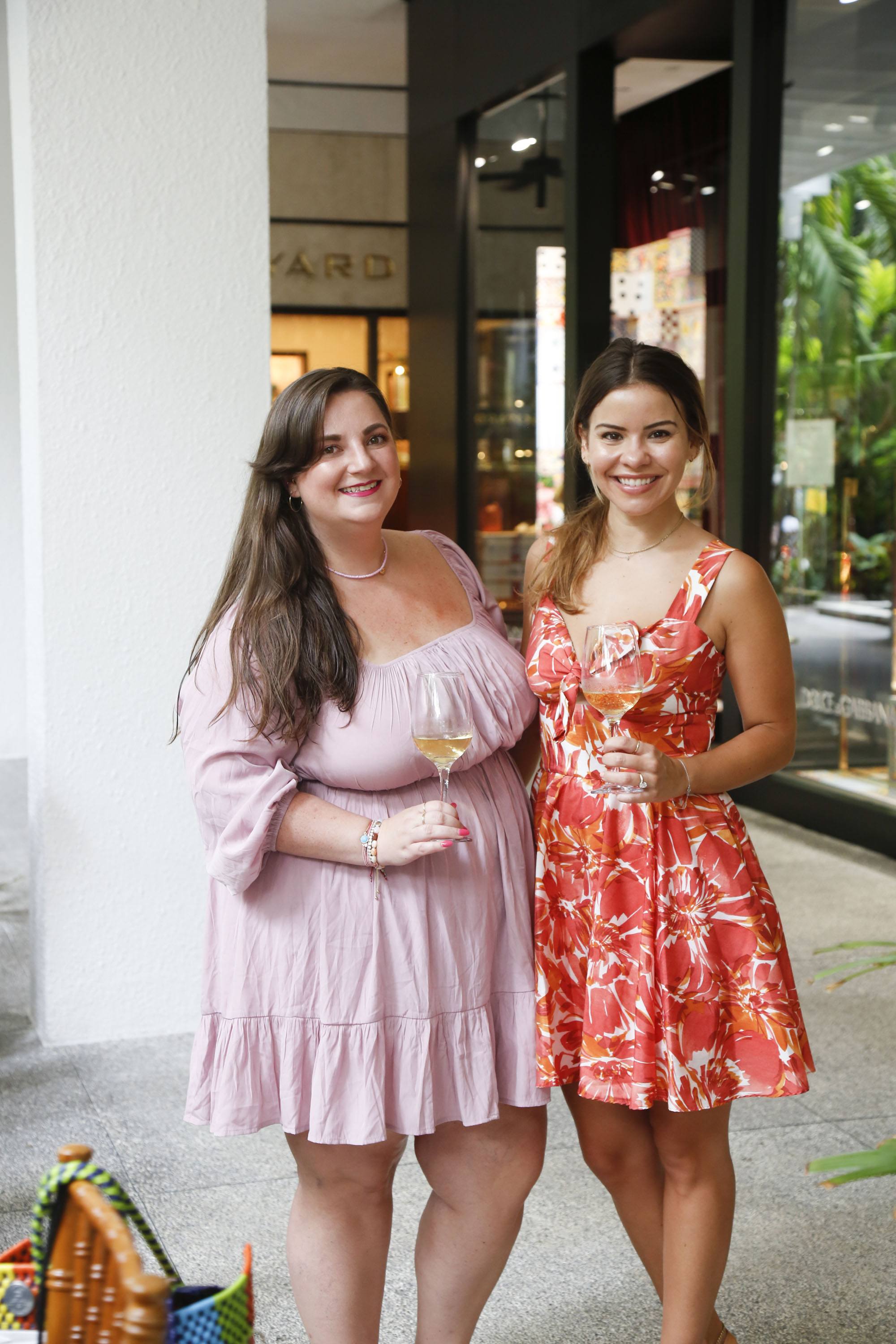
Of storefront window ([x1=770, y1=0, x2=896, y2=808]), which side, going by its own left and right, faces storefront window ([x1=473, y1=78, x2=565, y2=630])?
right

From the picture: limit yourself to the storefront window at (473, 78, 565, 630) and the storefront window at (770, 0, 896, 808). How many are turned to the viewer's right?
0

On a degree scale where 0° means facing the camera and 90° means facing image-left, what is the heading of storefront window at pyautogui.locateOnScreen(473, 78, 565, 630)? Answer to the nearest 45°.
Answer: approximately 45°

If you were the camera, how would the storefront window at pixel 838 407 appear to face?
facing the viewer and to the left of the viewer

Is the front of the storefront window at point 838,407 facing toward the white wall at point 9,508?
no

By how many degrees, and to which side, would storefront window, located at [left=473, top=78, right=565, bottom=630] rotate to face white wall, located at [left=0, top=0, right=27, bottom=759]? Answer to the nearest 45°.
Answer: approximately 45° to its right

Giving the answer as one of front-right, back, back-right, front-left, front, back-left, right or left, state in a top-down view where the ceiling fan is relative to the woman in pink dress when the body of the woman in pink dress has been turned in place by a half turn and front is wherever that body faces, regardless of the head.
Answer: front-right

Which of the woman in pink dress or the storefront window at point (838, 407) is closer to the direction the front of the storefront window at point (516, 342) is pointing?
the woman in pink dress

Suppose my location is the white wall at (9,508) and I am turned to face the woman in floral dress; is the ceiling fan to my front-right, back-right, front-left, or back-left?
front-left

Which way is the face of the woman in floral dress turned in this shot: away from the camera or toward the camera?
toward the camera

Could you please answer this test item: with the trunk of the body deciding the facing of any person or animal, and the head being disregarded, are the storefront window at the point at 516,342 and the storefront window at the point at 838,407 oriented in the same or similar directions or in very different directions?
same or similar directions

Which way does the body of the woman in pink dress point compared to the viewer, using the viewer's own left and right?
facing the viewer and to the right of the viewer

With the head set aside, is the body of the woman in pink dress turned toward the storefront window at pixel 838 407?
no

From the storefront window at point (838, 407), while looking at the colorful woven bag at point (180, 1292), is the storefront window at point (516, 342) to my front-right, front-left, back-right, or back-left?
back-right

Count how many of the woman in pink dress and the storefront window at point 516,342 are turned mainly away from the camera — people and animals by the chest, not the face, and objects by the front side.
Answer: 0

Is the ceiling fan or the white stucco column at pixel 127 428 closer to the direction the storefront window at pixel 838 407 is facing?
the white stucco column

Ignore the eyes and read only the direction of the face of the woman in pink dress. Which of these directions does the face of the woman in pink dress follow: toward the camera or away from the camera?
toward the camera
